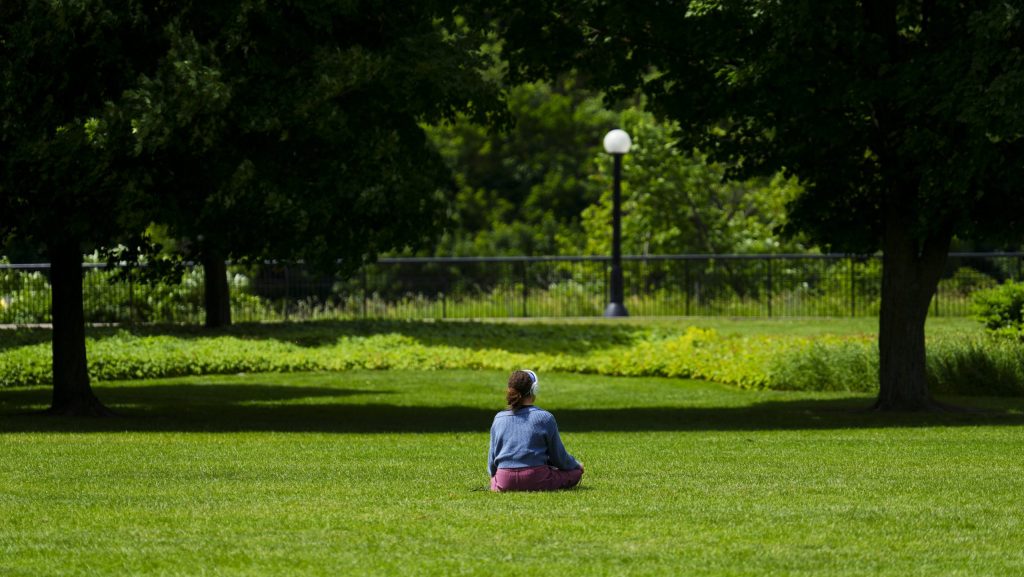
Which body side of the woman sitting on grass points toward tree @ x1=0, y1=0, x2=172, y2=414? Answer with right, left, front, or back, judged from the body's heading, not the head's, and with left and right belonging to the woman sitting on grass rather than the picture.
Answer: left

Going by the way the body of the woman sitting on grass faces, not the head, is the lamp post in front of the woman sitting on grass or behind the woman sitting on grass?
in front

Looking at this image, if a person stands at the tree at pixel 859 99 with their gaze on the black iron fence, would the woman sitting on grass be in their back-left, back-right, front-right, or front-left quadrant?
back-left

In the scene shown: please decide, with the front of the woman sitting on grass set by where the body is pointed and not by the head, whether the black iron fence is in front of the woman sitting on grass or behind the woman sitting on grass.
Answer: in front

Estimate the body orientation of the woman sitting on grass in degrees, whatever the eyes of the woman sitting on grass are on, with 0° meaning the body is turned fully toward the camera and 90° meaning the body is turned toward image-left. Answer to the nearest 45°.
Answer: approximately 225°

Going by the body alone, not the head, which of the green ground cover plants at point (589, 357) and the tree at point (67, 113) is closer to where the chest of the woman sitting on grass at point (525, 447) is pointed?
the green ground cover plants

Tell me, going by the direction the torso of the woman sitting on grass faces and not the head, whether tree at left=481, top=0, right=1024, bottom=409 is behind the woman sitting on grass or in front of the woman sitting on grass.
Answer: in front

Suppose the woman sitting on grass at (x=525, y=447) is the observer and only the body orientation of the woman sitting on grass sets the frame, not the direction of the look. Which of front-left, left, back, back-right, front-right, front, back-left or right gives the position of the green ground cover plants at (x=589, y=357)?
front-left

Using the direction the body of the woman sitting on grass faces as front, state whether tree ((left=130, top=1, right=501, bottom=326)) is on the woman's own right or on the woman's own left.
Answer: on the woman's own left

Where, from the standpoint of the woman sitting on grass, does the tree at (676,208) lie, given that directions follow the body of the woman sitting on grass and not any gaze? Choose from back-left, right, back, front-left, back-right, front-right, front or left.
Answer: front-left

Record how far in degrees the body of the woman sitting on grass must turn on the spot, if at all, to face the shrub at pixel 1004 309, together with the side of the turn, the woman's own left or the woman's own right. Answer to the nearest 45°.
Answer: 0° — they already face it
